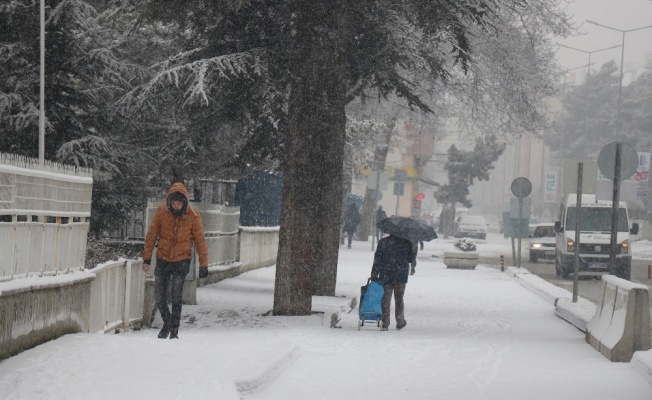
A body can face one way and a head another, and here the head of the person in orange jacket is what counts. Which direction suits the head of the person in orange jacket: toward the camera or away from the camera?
toward the camera

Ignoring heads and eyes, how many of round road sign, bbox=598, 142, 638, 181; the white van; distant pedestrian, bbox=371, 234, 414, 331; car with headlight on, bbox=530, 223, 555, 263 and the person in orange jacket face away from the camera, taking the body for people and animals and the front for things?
2

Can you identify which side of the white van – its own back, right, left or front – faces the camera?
front

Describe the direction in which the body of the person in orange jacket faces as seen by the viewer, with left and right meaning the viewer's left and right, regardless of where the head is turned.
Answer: facing the viewer

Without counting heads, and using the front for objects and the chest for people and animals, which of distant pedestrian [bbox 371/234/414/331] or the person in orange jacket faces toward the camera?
the person in orange jacket

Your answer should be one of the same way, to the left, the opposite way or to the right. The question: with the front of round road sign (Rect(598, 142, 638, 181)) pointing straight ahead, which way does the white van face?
the opposite way

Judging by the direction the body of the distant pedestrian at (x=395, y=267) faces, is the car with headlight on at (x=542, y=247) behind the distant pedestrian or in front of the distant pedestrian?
in front

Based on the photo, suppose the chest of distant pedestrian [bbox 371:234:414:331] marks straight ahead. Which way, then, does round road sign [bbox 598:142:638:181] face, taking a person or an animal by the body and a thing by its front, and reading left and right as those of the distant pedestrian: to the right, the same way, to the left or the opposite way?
the same way

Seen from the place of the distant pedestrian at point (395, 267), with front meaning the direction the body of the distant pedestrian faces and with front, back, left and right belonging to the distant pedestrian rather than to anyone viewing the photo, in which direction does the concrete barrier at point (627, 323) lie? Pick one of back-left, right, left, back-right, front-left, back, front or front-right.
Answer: back-right

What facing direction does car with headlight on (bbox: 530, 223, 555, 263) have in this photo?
toward the camera

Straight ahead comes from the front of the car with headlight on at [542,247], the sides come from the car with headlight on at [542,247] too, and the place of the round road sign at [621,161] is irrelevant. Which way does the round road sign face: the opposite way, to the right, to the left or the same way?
the opposite way

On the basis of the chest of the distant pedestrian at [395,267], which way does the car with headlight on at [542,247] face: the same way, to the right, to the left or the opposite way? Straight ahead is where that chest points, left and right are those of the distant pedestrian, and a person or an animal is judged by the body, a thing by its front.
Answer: the opposite way

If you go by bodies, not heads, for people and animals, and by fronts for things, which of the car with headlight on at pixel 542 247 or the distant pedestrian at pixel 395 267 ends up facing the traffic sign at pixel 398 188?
the distant pedestrian

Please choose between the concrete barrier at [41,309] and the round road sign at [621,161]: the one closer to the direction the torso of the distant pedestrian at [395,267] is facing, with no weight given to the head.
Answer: the round road sign

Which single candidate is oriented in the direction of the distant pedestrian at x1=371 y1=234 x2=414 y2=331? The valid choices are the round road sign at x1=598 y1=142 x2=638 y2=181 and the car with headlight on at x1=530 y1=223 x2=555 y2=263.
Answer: the car with headlight on

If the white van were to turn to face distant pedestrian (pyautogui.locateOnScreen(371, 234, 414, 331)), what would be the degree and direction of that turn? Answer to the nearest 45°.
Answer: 0° — it already faces them

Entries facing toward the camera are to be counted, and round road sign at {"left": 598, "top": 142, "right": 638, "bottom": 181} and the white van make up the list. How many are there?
1

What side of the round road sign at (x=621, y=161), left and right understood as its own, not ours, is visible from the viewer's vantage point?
back
